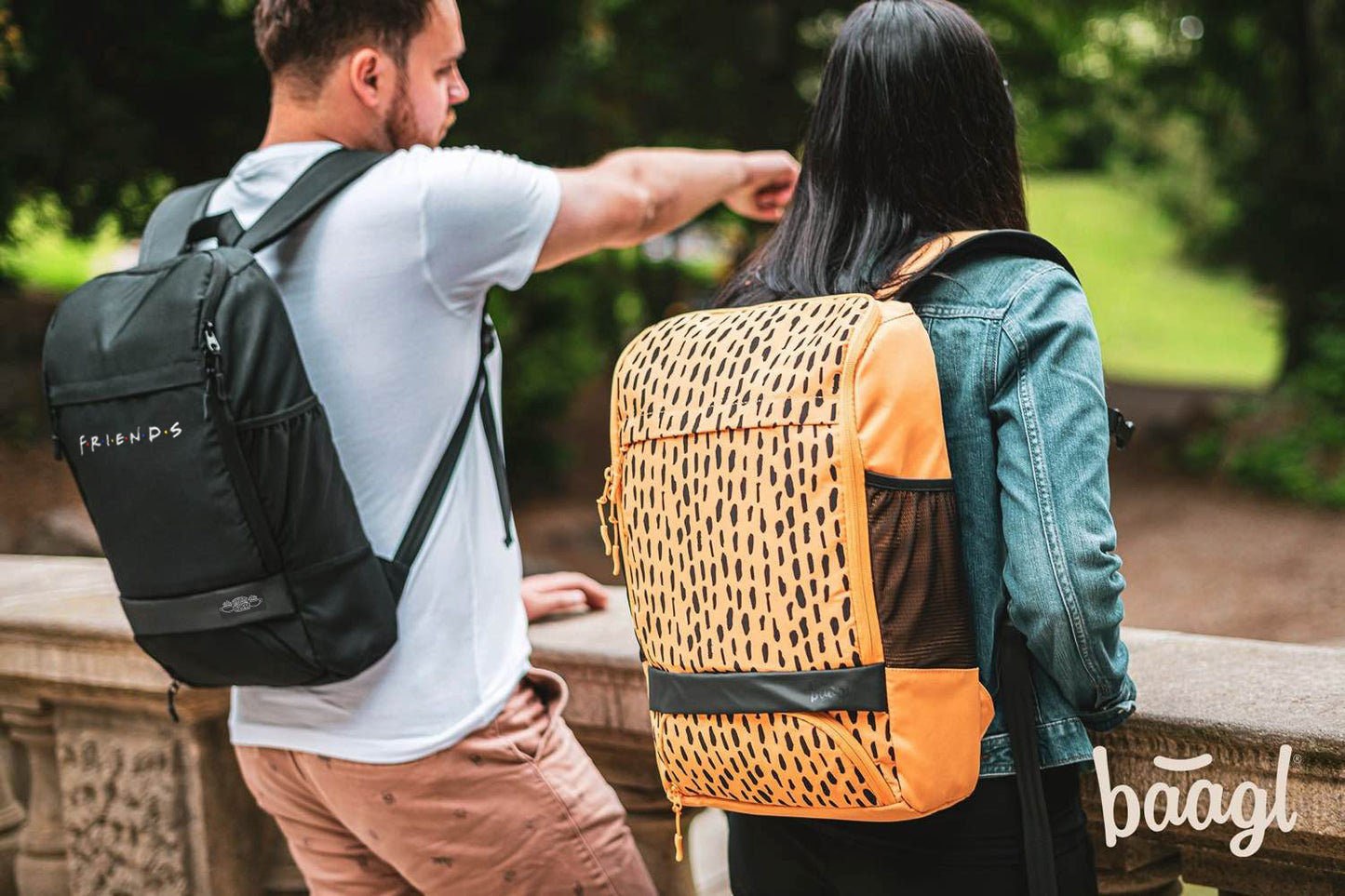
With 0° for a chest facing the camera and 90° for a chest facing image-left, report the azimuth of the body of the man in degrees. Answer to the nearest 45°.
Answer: approximately 225°

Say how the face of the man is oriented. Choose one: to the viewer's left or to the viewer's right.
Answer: to the viewer's right

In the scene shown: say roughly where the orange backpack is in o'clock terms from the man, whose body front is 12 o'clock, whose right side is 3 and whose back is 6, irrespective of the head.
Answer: The orange backpack is roughly at 3 o'clock from the man.

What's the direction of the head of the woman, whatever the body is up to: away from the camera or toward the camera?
away from the camera

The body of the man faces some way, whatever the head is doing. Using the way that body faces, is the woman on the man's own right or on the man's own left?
on the man's own right
